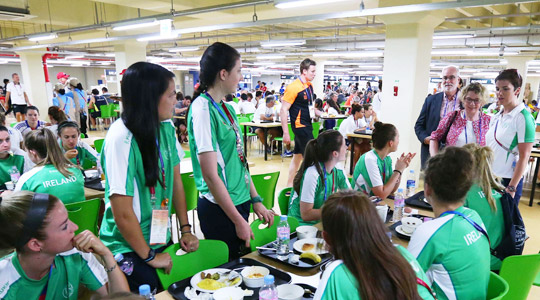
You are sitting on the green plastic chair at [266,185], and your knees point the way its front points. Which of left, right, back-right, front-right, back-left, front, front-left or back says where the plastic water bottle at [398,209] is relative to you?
back-right

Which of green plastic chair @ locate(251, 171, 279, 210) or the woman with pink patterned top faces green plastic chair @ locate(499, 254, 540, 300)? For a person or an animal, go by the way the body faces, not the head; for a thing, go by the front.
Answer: the woman with pink patterned top

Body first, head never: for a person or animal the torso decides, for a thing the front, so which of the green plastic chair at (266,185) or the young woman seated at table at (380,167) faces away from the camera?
the green plastic chair

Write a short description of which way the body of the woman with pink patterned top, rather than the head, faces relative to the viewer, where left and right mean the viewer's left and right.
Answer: facing the viewer

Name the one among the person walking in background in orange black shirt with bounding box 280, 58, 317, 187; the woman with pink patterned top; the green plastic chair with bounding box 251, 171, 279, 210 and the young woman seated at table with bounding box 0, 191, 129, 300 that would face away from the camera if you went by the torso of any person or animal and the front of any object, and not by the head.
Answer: the green plastic chair

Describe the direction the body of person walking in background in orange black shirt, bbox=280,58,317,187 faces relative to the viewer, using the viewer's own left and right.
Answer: facing the viewer and to the right of the viewer

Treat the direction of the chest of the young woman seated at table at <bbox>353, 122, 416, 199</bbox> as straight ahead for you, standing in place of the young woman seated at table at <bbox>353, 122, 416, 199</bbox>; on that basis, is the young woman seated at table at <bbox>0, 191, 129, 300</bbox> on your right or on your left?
on your right

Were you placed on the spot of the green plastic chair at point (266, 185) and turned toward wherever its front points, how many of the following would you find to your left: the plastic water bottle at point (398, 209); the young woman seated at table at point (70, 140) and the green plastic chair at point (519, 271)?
1

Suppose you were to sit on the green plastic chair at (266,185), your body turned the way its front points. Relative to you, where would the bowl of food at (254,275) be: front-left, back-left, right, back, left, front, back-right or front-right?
back

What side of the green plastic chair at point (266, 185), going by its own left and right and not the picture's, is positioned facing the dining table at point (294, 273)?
back

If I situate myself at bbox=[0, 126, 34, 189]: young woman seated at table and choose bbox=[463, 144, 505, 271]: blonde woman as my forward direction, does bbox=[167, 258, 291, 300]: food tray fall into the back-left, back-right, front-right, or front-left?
front-right

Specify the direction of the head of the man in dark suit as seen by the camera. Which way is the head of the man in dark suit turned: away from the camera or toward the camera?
toward the camera

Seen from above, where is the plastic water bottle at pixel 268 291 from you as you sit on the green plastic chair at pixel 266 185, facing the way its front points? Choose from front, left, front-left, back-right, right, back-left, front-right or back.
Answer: back

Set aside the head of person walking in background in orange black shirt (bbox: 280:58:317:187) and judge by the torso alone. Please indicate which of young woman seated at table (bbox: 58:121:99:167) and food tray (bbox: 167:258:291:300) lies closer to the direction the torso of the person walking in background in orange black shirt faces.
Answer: the food tray

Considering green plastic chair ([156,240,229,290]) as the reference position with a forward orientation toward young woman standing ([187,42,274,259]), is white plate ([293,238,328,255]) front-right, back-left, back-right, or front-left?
front-right

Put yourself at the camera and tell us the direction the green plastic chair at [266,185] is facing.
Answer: facing away from the viewer

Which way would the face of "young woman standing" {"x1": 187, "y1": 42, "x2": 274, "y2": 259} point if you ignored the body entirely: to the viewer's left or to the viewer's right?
to the viewer's right
